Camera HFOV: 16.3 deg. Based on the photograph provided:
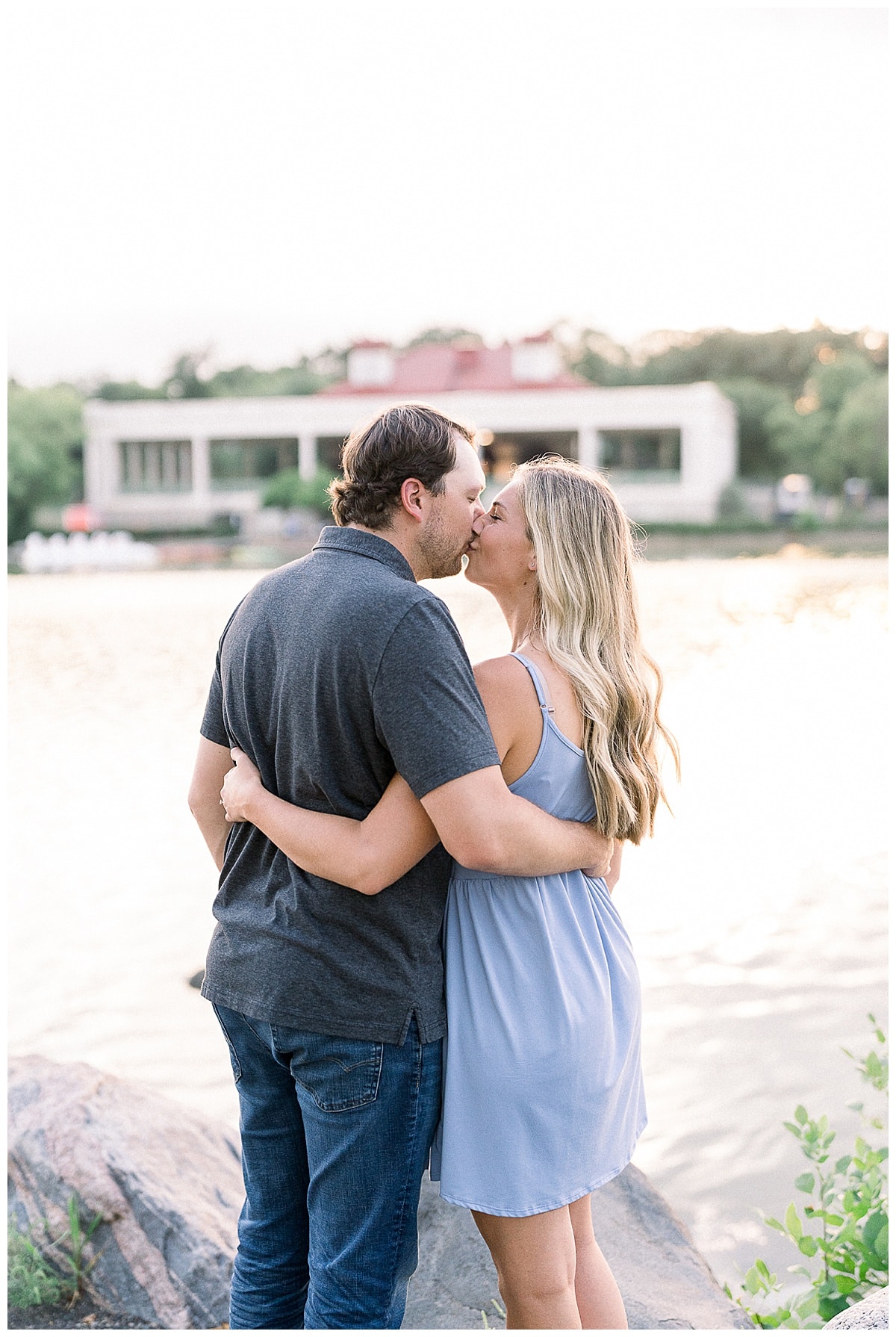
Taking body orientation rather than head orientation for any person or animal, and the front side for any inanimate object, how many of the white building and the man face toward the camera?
1

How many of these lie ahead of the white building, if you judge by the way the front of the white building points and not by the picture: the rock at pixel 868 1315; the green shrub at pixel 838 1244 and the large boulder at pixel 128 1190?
3

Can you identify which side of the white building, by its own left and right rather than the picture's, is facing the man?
front

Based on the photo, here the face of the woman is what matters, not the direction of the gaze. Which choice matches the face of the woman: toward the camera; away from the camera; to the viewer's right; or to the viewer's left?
to the viewer's left

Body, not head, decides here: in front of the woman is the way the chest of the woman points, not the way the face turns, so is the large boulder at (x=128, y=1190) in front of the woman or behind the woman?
in front

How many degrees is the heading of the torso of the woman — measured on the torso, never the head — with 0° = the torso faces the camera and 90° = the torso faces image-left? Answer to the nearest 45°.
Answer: approximately 135°

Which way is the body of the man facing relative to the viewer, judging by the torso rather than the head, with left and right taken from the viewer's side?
facing away from the viewer and to the right of the viewer

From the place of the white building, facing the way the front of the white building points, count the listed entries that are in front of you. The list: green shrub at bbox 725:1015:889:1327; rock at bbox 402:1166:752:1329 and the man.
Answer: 3

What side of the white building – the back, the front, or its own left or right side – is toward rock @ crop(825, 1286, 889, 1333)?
front

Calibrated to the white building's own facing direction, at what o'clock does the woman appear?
The woman is roughly at 12 o'clock from the white building.

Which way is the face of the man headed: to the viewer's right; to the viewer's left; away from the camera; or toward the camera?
to the viewer's right
